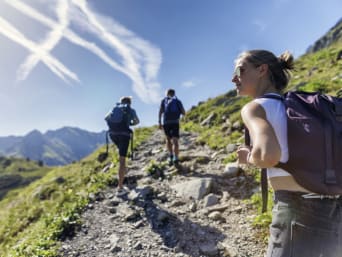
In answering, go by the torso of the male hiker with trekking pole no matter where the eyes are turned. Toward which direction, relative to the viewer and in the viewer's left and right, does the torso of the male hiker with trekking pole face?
facing away from the viewer and to the right of the viewer

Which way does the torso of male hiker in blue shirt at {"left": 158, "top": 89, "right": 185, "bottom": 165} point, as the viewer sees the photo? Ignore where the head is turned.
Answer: away from the camera

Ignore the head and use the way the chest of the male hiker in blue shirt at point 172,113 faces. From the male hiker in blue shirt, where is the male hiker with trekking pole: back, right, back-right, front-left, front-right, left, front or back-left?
back-left
